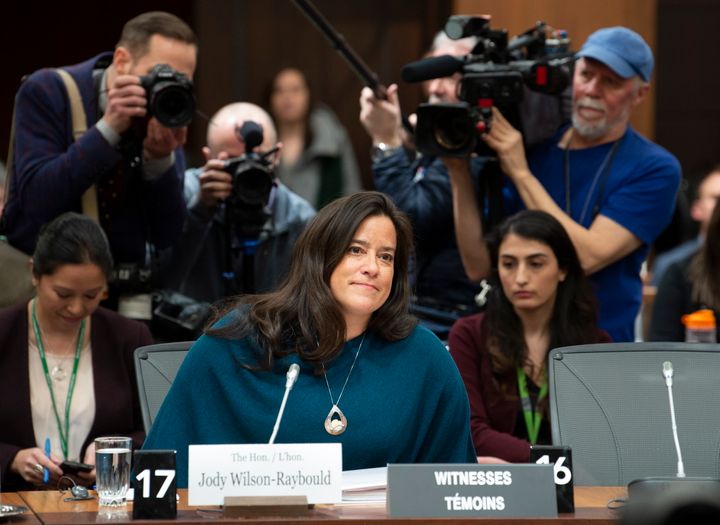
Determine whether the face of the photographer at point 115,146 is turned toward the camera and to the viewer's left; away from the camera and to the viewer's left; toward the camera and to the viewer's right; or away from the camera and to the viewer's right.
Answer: toward the camera and to the viewer's right

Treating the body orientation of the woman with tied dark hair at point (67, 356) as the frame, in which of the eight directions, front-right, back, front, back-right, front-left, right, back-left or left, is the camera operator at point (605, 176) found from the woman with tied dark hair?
left

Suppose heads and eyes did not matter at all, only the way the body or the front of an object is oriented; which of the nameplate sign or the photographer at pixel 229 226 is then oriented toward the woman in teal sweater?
the photographer

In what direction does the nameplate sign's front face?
toward the camera

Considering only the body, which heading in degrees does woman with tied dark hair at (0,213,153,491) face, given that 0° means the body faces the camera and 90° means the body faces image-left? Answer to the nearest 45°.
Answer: approximately 0°

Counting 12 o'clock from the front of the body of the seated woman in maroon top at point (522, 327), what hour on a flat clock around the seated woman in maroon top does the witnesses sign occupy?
The witnesses sign is roughly at 12 o'clock from the seated woman in maroon top.

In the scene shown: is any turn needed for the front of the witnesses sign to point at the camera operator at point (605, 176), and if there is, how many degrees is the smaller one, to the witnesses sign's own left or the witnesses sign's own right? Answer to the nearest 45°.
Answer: approximately 180°

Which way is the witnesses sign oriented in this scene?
toward the camera

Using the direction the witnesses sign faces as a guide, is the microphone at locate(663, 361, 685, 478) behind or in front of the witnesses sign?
behind

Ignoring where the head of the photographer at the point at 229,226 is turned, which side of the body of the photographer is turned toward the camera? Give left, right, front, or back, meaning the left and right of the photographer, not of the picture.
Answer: front
